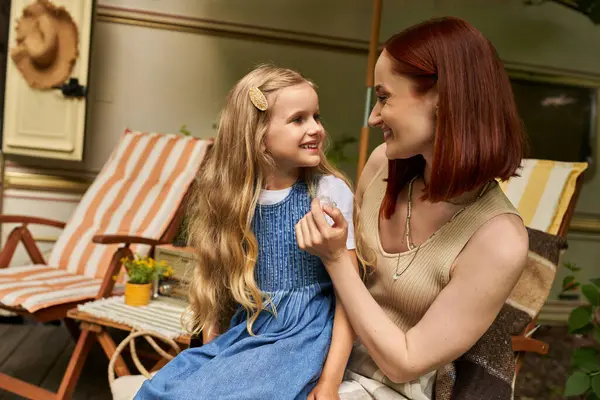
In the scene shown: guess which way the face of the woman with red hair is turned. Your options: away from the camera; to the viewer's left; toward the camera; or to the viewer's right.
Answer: to the viewer's left

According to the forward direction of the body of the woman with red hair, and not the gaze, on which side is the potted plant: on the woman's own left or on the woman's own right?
on the woman's own right

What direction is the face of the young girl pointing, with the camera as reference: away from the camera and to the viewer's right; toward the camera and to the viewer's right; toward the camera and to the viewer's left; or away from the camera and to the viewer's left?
toward the camera and to the viewer's right

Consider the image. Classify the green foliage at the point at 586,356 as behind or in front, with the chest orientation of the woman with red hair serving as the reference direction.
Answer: behind

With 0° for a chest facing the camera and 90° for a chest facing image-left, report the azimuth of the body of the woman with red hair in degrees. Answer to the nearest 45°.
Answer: approximately 45°
